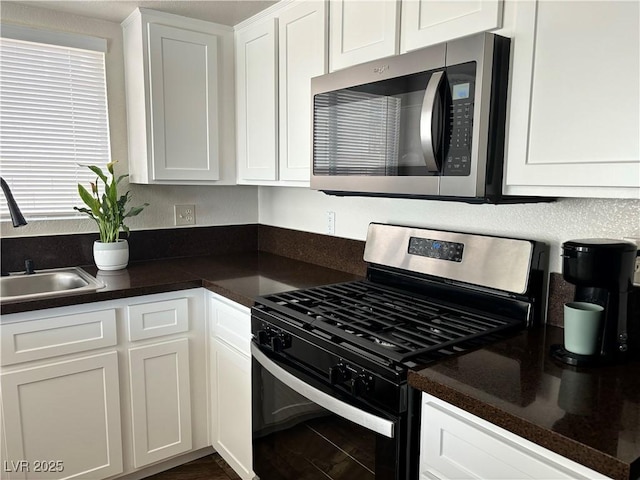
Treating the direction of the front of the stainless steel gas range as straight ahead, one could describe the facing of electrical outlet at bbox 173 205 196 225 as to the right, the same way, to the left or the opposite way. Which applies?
to the left

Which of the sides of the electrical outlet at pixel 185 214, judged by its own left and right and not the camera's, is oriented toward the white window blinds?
right

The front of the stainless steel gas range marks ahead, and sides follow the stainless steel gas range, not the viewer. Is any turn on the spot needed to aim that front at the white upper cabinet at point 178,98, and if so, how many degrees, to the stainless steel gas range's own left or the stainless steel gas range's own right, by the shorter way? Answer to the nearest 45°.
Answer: approximately 90° to the stainless steel gas range's own right

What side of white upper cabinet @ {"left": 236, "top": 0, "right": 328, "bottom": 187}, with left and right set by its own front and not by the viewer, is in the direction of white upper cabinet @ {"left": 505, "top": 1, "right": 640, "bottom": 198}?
left

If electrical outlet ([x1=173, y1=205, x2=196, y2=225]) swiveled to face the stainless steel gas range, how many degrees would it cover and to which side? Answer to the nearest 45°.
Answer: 0° — it already faces it

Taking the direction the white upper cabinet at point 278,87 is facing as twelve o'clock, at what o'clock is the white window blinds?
The white window blinds is roughly at 2 o'clock from the white upper cabinet.

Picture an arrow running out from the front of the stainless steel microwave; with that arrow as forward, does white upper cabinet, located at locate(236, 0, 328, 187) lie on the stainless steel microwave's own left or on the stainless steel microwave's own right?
on the stainless steel microwave's own right

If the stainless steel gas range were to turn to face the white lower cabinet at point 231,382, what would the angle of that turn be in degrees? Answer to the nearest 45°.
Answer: approximately 90° to its right
